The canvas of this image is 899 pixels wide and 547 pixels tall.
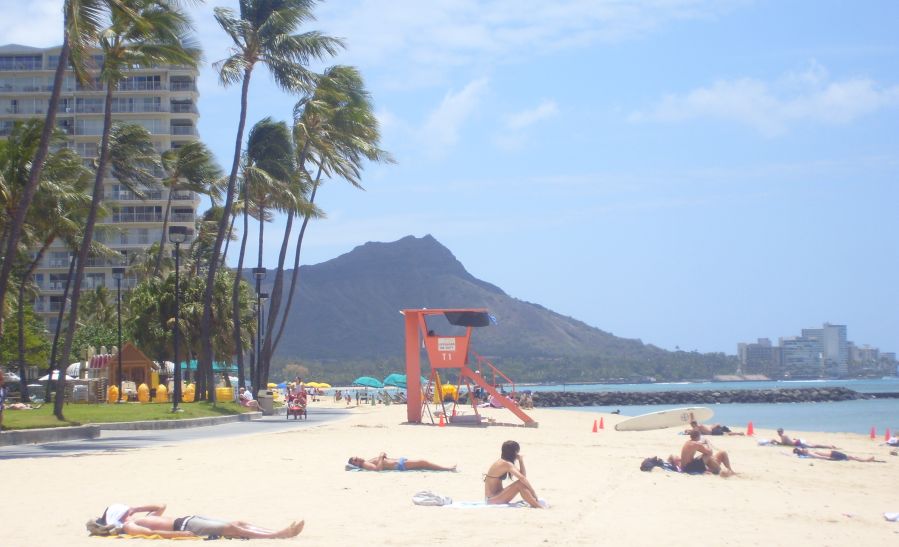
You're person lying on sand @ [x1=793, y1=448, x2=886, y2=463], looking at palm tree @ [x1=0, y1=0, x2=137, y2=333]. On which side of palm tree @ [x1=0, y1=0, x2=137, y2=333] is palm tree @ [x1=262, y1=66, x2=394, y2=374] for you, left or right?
right

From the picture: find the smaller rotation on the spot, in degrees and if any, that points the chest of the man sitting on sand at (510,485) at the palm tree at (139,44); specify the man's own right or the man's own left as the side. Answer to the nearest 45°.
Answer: approximately 135° to the man's own left

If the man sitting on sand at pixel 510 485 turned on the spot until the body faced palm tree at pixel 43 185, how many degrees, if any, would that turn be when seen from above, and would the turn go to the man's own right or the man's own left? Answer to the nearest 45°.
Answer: approximately 135° to the man's own left

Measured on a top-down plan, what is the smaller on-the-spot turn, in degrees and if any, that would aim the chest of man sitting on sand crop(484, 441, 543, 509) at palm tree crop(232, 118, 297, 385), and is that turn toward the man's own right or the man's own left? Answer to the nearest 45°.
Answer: approximately 90° to the man's own left

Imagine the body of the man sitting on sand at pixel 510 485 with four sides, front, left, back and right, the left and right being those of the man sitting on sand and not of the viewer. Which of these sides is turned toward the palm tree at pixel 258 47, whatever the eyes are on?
left

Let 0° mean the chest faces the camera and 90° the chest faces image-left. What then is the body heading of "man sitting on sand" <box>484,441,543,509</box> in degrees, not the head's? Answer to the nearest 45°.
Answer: approximately 270°

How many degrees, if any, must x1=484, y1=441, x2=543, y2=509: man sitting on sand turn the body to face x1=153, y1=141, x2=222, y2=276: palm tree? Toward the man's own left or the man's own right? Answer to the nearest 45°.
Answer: approximately 135° to the man's own left

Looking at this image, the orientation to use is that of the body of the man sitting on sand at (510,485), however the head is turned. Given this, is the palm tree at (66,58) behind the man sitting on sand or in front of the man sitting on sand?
behind
